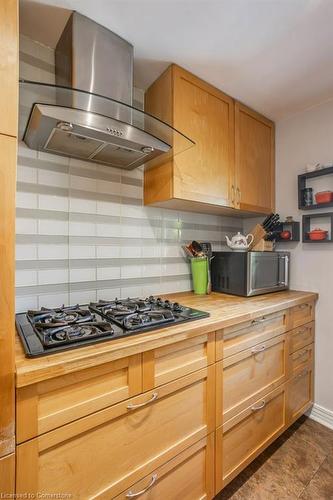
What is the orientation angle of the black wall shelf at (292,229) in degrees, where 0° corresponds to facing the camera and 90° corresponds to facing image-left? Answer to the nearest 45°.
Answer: approximately 45°

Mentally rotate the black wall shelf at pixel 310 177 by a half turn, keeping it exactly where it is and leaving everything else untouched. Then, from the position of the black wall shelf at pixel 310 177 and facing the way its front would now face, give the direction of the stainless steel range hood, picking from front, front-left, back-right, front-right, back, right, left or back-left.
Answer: back

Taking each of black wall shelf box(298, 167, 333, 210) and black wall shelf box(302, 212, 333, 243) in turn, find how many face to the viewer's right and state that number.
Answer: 0

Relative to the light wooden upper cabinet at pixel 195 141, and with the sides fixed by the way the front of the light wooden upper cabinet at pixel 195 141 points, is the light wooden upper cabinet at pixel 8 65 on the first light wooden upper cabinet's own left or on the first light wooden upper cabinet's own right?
on the first light wooden upper cabinet's own right

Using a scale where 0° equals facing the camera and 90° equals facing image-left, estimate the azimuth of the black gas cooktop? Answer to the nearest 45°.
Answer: approximately 315°

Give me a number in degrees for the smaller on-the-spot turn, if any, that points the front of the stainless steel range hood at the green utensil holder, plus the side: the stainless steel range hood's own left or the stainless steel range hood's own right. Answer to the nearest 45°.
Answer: approximately 90° to the stainless steel range hood's own left

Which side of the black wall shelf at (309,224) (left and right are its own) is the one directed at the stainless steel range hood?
front

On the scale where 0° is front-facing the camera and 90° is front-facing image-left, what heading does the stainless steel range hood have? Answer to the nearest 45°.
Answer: approximately 315°

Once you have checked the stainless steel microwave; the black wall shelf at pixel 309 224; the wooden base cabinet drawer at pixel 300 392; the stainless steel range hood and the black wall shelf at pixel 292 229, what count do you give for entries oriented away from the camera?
0

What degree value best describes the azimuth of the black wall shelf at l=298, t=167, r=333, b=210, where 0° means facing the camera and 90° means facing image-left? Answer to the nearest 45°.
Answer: approximately 45°

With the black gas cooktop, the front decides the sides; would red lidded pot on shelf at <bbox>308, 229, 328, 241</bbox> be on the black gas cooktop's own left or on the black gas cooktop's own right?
on the black gas cooktop's own left

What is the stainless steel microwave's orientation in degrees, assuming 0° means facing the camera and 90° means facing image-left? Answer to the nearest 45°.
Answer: approximately 315°

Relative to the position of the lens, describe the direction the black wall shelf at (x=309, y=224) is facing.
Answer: facing the viewer and to the left of the viewer
